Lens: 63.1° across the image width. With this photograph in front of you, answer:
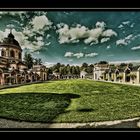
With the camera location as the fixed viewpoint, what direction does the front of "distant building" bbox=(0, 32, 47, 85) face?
facing the viewer and to the right of the viewer
